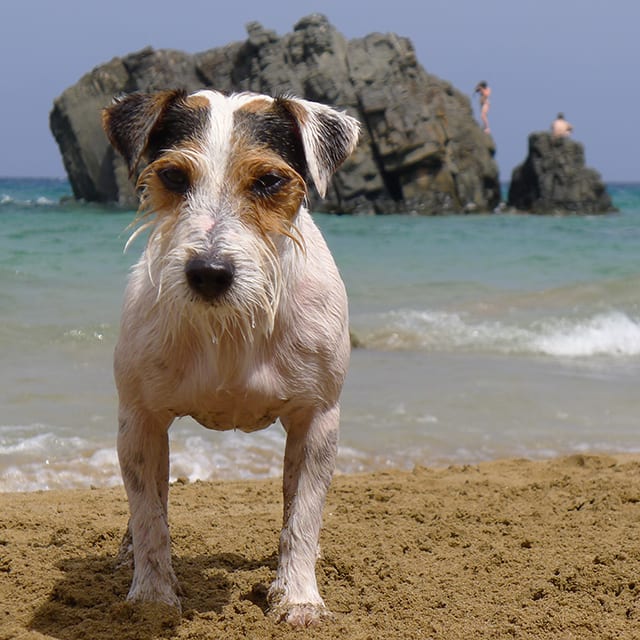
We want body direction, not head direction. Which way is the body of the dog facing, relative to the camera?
toward the camera

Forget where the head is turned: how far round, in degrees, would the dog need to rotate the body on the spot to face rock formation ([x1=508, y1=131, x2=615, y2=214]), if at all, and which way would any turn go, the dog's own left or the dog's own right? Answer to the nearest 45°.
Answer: approximately 180°

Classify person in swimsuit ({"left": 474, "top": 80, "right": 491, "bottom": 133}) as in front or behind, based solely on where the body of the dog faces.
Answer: behind

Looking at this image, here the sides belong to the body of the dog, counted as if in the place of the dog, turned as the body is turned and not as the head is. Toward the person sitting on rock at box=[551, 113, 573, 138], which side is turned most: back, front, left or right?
back

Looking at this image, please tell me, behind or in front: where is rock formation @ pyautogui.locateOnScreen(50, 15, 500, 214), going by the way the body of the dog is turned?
behind
